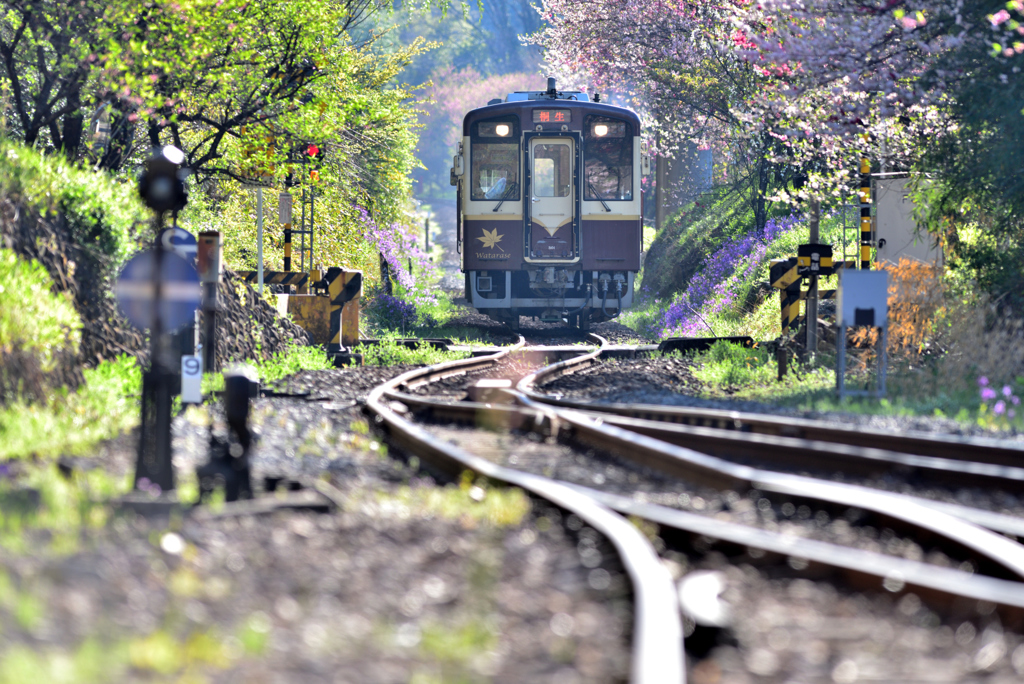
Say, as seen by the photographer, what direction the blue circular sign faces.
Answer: facing the viewer

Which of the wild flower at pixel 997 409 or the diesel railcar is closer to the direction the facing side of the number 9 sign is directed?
the wild flower

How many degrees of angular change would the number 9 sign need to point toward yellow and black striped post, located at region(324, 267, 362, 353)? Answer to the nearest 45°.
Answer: approximately 180°

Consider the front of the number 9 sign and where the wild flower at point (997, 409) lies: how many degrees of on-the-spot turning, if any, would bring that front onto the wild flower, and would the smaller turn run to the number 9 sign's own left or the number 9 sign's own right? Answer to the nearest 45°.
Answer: approximately 90° to the number 9 sign's own left

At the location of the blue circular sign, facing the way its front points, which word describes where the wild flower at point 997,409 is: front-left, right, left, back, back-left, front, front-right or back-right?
left

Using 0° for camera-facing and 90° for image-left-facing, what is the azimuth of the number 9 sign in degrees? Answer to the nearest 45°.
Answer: approximately 0°

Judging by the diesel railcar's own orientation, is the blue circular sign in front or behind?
in front

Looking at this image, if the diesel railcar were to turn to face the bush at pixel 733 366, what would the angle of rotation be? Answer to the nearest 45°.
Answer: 0° — it already faces it

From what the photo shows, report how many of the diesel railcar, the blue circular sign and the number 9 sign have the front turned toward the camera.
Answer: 3

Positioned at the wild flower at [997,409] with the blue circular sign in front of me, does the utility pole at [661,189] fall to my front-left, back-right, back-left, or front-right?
back-right

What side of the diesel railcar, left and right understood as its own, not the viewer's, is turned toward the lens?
front

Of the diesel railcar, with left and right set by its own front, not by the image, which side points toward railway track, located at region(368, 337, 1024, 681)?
front
